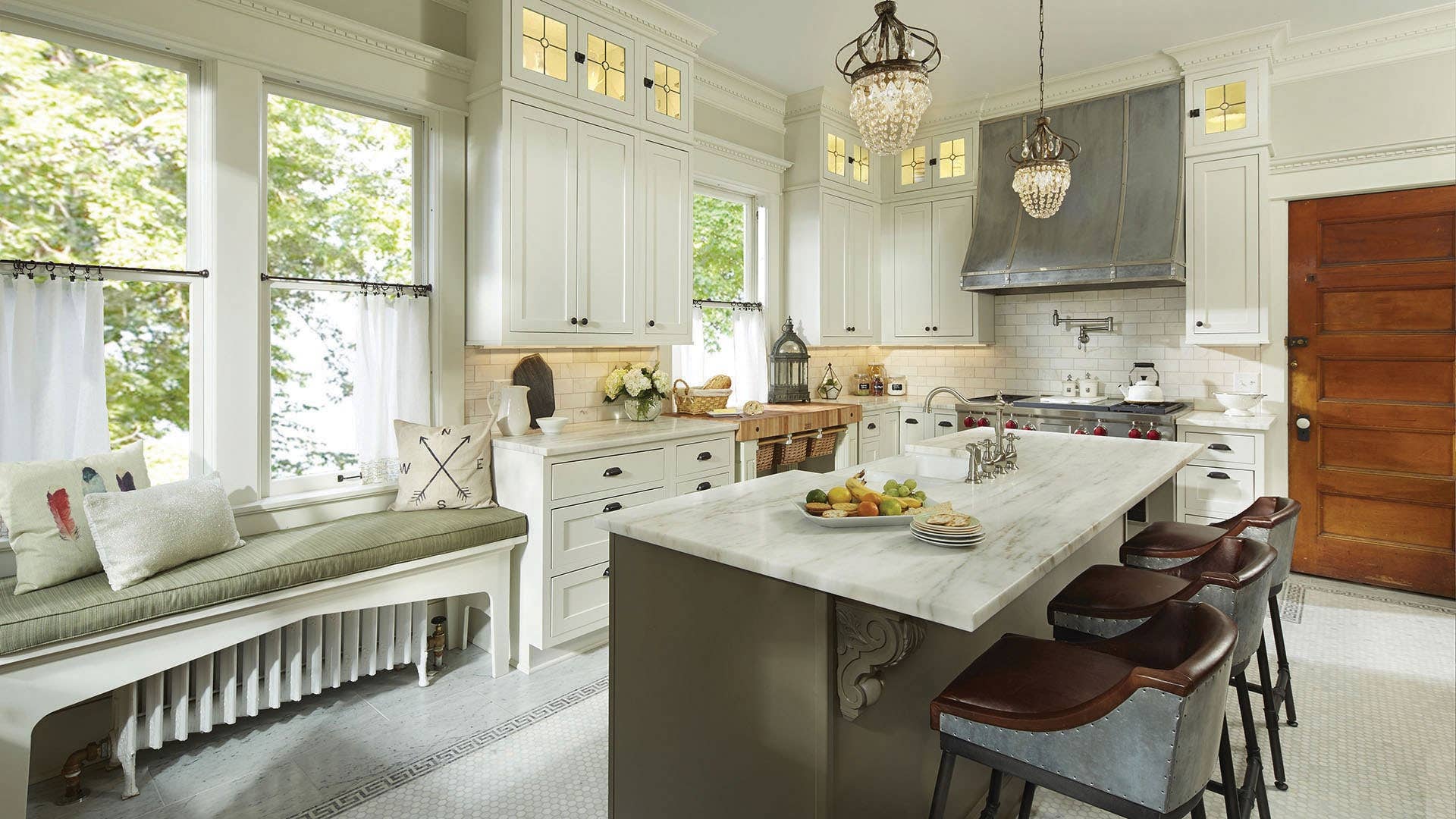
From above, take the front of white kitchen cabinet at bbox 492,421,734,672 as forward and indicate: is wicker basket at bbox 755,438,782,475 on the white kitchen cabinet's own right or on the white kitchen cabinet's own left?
on the white kitchen cabinet's own left

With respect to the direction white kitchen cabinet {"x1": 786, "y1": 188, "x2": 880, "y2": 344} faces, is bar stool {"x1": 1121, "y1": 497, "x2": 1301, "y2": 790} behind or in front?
in front

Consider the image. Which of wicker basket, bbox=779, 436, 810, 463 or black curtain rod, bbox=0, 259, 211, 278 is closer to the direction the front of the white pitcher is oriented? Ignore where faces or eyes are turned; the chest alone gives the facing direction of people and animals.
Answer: the wicker basket

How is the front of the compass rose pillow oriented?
toward the camera

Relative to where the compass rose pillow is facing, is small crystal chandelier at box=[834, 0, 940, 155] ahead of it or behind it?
ahead

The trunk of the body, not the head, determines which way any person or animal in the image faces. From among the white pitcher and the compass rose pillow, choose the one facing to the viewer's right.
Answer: the white pitcher

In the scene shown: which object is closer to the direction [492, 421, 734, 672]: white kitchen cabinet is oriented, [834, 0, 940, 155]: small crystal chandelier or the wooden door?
the small crystal chandelier

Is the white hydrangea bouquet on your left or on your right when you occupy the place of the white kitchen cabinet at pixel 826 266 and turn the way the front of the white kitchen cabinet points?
on your right

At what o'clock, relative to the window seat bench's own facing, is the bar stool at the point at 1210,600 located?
The bar stool is roughly at 12 o'clock from the window seat bench.

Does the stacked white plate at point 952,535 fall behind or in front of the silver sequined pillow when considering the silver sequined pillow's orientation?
in front

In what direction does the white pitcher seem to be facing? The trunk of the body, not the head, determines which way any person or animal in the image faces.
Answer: to the viewer's right

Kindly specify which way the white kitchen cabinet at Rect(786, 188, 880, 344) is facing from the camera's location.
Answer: facing the viewer and to the right of the viewer

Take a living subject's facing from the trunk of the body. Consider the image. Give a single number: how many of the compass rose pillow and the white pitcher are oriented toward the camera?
1

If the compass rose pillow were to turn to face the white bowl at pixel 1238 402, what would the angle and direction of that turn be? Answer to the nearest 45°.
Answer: approximately 90° to its left
